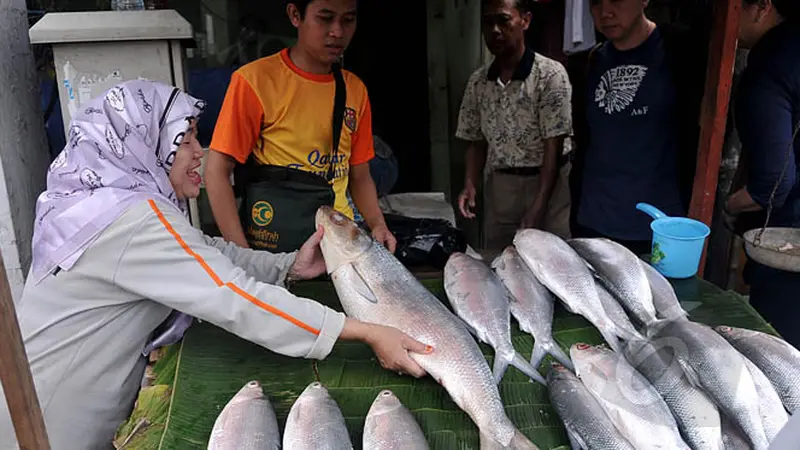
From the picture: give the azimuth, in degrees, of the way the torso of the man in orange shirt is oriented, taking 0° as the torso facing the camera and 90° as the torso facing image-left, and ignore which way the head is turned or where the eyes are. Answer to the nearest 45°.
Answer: approximately 315°

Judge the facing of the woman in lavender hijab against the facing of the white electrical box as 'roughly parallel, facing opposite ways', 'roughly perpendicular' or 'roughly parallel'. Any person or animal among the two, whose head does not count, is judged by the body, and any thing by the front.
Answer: roughly perpendicular

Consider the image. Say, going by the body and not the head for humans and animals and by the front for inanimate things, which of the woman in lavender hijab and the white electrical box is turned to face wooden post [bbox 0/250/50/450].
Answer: the white electrical box

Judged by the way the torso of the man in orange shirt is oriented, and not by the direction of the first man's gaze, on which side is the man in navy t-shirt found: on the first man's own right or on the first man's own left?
on the first man's own left

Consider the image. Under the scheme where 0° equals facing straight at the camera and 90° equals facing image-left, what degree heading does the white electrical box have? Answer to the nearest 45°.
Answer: approximately 0°

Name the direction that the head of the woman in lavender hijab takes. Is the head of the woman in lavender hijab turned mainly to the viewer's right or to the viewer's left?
to the viewer's right

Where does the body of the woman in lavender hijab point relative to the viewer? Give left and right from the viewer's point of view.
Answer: facing to the right of the viewer
